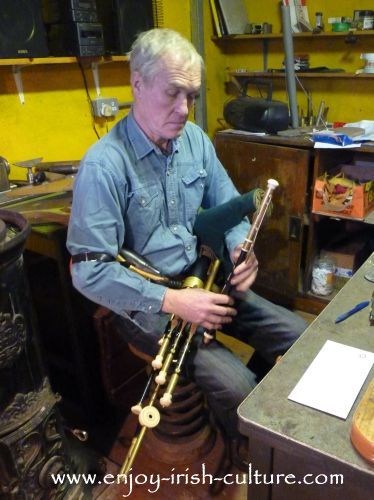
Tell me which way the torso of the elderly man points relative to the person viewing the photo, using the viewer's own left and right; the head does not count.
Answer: facing the viewer and to the right of the viewer

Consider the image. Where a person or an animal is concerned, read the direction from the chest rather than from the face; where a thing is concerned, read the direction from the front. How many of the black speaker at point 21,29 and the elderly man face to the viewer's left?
0

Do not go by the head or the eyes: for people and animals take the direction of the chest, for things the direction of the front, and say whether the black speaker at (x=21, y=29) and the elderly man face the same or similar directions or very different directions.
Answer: same or similar directions

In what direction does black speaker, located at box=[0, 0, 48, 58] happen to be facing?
toward the camera

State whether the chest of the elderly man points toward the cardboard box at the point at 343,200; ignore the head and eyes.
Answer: no

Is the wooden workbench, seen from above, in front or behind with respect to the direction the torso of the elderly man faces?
in front

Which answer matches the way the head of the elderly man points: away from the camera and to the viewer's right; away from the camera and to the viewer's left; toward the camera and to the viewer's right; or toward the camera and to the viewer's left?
toward the camera and to the viewer's right

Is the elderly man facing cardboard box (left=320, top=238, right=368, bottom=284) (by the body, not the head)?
no

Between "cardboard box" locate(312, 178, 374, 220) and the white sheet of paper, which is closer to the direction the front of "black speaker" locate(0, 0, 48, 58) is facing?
the white sheet of paper

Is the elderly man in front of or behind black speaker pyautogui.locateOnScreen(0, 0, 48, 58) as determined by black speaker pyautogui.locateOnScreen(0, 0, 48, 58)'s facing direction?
in front

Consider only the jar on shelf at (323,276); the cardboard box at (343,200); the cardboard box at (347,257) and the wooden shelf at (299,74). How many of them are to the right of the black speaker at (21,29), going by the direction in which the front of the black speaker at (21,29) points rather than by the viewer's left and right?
0

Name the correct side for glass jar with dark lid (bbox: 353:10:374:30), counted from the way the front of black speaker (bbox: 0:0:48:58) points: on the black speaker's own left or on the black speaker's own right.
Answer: on the black speaker's own left

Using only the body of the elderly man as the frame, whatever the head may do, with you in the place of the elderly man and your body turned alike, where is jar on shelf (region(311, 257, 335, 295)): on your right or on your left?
on your left

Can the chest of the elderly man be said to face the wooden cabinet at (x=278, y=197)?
no

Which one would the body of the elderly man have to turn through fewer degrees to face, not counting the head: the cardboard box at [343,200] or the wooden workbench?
the wooden workbench
